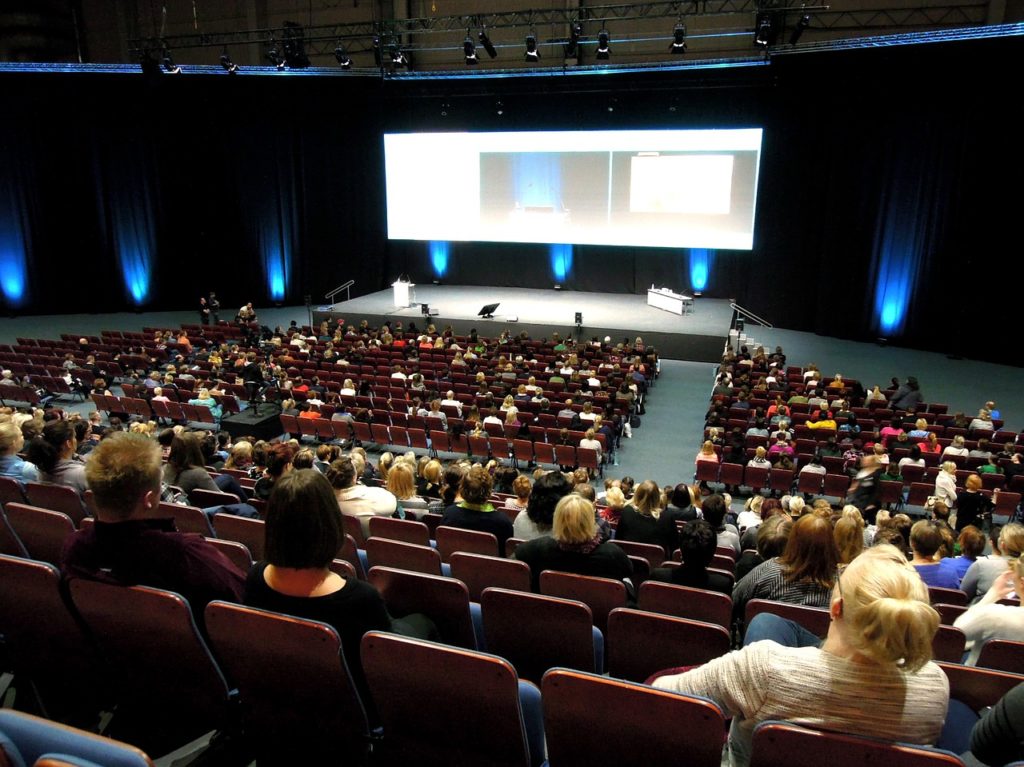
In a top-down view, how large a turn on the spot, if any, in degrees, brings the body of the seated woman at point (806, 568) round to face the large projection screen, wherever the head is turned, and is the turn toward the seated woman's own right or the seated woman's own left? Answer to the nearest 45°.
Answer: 0° — they already face it

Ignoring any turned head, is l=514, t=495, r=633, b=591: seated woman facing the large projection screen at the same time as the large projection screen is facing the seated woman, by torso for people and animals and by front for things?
yes

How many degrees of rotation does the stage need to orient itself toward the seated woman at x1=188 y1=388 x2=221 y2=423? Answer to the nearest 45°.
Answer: approximately 45° to its right

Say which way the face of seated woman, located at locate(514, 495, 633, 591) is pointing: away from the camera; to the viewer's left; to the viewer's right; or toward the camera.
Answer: away from the camera

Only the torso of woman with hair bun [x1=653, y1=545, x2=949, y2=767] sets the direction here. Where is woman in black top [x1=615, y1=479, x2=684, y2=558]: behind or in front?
in front

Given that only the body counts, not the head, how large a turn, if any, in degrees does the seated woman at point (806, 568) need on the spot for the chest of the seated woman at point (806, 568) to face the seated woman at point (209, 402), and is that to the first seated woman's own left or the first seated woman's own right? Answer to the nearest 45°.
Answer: approximately 45° to the first seated woman's own left

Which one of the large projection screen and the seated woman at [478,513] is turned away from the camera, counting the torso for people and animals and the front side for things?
the seated woman

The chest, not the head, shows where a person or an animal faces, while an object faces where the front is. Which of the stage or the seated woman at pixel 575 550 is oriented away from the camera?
the seated woman

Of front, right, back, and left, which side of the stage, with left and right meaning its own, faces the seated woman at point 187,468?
front

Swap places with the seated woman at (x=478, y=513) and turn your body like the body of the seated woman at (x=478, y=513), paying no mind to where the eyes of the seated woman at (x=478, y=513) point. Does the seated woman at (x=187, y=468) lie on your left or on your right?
on your left

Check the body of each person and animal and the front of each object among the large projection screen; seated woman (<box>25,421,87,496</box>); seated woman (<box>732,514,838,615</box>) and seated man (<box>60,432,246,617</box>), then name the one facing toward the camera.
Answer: the large projection screen

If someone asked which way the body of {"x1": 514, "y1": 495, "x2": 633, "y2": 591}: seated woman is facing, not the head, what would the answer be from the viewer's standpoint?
away from the camera

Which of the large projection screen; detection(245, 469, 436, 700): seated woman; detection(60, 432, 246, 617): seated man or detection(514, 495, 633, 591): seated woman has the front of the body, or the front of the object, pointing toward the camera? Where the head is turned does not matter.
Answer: the large projection screen

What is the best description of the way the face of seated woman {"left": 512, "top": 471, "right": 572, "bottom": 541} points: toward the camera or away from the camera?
away from the camera

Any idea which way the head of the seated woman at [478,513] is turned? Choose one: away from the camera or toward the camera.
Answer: away from the camera

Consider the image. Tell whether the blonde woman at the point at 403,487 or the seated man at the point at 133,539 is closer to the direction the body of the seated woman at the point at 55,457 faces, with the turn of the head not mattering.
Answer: the blonde woman

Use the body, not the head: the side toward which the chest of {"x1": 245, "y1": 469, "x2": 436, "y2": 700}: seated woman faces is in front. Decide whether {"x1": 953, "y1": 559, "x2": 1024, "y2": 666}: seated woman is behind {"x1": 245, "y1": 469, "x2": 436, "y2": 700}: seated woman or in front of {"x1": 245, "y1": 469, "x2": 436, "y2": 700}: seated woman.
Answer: in front
